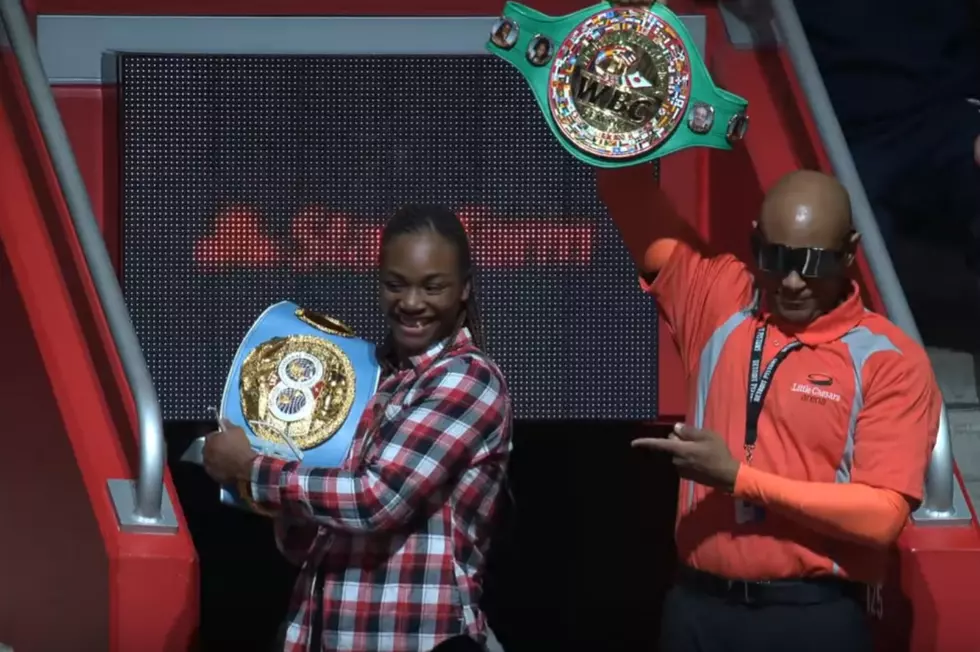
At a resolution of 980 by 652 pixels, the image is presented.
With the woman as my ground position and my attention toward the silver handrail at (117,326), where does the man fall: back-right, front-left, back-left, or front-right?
back-right

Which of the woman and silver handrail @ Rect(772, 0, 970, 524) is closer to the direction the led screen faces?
the woman

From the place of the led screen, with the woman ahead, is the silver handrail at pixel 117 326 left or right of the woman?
right

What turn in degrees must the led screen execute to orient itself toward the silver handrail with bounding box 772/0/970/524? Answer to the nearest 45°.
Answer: approximately 45° to its left

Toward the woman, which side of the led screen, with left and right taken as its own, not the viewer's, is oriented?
front

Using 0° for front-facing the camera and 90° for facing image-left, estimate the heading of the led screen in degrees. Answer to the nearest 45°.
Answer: approximately 0°
